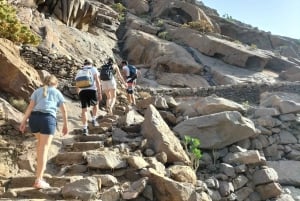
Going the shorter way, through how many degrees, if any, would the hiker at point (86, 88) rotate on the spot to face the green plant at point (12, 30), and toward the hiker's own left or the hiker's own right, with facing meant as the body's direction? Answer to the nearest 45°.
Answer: approximately 90° to the hiker's own left

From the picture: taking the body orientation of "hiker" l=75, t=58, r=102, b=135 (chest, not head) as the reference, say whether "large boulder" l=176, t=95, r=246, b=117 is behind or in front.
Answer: in front

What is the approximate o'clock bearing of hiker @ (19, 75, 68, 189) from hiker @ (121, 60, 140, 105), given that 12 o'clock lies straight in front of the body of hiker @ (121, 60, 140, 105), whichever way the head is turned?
hiker @ (19, 75, 68, 189) is roughly at 8 o'clock from hiker @ (121, 60, 140, 105).

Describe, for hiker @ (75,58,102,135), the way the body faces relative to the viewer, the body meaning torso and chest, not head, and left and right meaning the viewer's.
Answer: facing away from the viewer and to the right of the viewer

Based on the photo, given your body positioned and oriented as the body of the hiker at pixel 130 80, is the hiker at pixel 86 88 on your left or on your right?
on your left

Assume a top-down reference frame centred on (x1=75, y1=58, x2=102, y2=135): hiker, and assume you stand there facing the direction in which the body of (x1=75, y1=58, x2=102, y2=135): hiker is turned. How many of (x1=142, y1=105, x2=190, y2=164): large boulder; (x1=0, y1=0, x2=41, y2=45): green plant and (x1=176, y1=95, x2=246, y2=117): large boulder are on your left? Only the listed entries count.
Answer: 1

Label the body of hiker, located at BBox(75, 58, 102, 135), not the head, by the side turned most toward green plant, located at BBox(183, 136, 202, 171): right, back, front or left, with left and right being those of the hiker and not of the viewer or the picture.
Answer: right

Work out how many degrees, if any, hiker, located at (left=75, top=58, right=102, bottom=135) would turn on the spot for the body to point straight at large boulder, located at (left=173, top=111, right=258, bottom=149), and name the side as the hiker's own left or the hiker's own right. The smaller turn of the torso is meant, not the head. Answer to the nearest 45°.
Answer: approximately 45° to the hiker's own right

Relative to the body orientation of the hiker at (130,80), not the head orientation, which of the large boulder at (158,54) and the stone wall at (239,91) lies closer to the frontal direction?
the large boulder

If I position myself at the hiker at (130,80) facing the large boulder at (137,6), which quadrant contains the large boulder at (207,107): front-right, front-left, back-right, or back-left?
back-right

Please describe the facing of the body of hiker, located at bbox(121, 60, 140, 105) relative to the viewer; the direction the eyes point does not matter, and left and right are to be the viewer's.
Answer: facing away from the viewer and to the left of the viewer

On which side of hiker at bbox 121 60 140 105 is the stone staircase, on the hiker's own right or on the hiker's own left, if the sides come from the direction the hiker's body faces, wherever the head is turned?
on the hiker's own left

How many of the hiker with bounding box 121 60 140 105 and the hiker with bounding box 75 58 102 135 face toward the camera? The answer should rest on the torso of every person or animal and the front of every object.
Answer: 0
